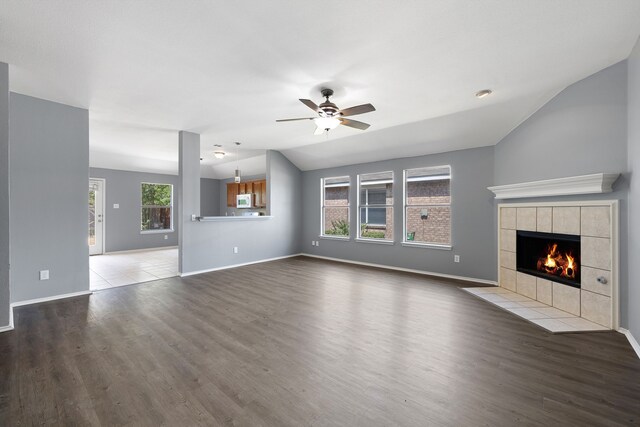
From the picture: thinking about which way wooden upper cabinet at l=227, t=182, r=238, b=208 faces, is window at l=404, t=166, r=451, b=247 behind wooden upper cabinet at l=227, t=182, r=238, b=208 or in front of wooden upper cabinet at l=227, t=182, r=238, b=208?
in front

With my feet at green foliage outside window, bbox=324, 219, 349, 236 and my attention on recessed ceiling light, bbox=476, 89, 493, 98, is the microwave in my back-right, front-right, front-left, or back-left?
back-right

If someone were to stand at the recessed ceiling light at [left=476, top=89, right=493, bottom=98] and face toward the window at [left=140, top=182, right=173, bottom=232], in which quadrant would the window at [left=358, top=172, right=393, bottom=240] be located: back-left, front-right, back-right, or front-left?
front-right

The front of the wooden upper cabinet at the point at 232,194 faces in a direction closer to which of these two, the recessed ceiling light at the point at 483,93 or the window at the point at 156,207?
the recessed ceiling light

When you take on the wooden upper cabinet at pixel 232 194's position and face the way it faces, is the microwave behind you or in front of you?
in front

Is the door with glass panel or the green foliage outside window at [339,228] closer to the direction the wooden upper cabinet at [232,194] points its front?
the green foliage outside window
